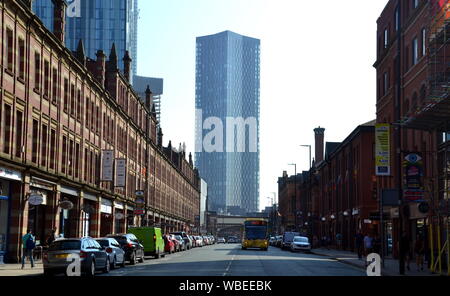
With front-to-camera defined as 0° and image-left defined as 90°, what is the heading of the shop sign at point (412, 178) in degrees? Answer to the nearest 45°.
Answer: approximately 0°

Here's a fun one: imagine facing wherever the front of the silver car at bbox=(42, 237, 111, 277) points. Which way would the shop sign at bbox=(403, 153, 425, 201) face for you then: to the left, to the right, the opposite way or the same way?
the opposite way

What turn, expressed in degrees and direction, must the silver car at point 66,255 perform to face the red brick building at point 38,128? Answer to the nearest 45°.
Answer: approximately 45° to its left

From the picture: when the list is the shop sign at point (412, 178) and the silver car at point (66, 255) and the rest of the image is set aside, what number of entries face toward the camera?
1

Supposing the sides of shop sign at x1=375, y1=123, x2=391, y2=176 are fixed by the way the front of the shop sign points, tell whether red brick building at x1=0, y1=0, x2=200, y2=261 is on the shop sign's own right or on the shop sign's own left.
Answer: on the shop sign's own right

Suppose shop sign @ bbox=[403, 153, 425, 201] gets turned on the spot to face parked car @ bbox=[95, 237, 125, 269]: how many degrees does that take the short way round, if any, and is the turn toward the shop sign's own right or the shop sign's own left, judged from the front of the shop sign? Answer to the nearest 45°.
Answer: approximately 90° to the shop sign's own right

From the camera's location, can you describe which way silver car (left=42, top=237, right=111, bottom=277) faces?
facing away from the viewer and to the right of the viewer

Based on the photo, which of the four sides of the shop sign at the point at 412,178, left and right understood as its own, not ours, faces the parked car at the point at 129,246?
right

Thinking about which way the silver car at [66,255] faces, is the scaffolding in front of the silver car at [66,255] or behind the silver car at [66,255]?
in front

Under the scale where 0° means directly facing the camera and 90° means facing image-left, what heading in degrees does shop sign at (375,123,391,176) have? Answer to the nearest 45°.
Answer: approximately 0°

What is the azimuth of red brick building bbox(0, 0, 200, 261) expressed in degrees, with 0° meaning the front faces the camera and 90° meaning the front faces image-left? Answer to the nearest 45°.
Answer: approximately 315°
